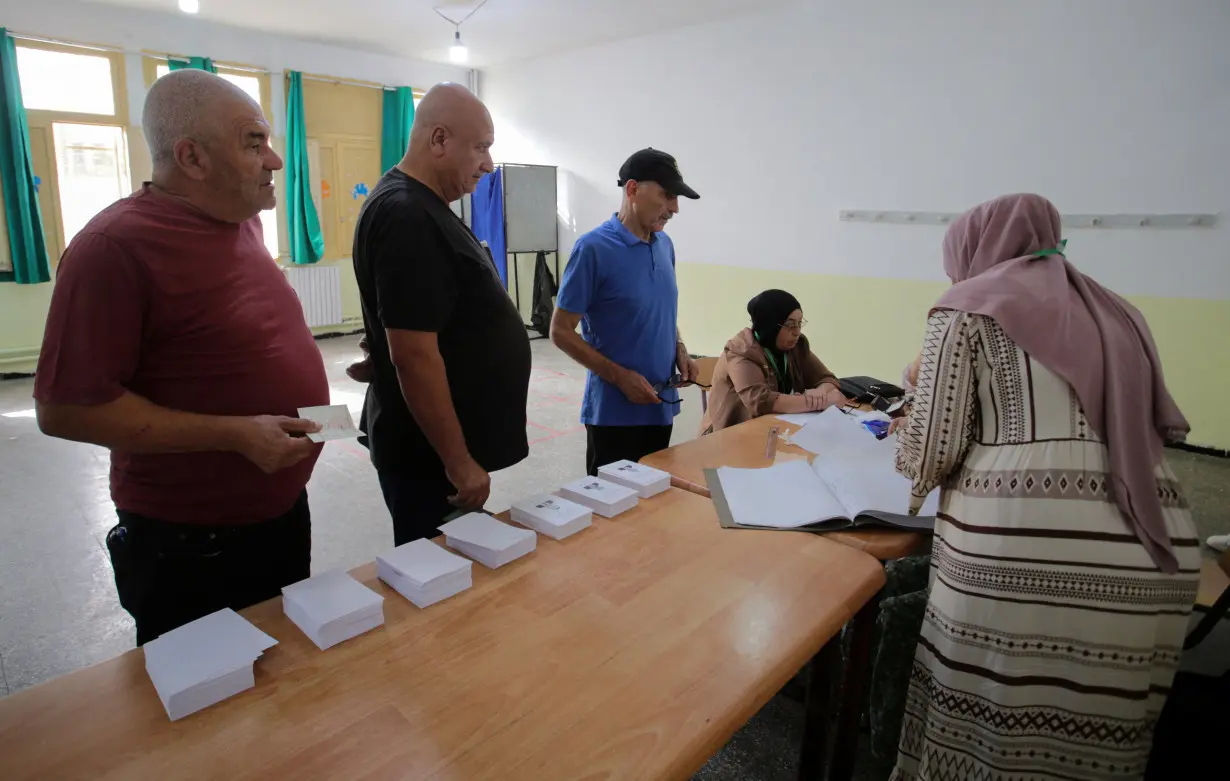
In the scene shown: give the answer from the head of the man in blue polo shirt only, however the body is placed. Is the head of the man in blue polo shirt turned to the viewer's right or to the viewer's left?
to the viewer's right

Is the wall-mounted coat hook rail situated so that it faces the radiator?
no

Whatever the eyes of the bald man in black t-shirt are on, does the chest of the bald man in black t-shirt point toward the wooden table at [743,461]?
yes

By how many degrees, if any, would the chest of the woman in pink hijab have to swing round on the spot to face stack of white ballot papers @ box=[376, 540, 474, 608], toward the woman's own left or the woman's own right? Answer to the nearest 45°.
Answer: approximately 90° to the woman's own left

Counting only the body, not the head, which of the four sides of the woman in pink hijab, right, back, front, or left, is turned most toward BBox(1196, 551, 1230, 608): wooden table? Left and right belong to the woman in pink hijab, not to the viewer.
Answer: right

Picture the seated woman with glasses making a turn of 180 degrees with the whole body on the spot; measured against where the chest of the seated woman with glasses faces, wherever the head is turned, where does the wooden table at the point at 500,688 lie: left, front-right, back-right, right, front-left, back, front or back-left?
back-left

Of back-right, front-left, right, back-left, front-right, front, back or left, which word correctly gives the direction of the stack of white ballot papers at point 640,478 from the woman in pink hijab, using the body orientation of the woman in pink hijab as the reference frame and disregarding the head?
front-left

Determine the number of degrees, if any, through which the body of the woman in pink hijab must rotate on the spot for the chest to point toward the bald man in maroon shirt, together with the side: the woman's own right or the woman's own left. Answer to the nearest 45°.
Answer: approximately 90° to the woman's own left

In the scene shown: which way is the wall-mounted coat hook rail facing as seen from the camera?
toward the camera

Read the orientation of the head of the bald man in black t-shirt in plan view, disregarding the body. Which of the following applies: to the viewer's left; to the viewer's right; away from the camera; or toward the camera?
to the viewer's right

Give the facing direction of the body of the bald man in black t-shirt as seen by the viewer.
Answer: to the viewer's right

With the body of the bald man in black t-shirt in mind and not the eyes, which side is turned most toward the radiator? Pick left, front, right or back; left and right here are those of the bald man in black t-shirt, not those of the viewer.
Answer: left

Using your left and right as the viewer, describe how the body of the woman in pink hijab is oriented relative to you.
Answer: facing away from the viewer and to the left of the viewer

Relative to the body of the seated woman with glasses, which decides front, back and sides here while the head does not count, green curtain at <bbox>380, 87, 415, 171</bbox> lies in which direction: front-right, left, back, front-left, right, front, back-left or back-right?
back

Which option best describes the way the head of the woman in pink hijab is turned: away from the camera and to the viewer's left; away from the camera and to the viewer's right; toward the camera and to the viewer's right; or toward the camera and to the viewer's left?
away from the camera and to the viewer's left

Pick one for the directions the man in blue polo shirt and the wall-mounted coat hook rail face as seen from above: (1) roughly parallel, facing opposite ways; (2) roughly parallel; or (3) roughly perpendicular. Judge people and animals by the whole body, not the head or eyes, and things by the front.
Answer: roughly perpendicular

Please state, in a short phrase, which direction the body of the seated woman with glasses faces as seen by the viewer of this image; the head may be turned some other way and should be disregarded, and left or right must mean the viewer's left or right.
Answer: facing the viewer and to the right of the viewer

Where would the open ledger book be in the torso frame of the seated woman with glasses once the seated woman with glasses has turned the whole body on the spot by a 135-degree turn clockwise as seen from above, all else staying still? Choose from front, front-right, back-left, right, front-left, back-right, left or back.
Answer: left

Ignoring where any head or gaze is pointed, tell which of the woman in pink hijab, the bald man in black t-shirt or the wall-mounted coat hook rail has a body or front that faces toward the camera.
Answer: the wall-mounted coat hook rail
